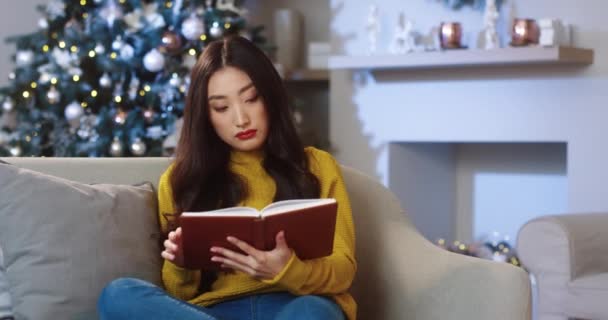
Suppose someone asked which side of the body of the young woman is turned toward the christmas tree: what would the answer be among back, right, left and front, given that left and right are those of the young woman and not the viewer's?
back

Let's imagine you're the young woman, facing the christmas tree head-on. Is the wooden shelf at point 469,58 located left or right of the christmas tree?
right

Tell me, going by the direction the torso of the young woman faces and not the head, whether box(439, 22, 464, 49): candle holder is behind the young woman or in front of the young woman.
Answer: behind

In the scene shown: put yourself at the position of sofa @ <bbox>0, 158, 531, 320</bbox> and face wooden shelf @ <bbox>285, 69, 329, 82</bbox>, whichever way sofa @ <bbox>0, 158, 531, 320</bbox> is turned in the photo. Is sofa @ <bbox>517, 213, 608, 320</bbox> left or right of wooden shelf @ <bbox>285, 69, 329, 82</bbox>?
right

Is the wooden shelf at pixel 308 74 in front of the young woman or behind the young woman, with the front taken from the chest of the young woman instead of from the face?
behind

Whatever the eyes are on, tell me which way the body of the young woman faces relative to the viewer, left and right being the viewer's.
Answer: facing the viewer

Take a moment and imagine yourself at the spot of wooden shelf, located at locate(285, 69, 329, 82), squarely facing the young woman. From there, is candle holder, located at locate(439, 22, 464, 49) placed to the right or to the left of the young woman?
left

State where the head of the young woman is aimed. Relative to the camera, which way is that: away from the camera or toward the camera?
toward the camera

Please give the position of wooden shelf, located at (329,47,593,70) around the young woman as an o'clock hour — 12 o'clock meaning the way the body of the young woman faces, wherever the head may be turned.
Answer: The wooden shelf is roughly at 7 o'clock from the young woman.
